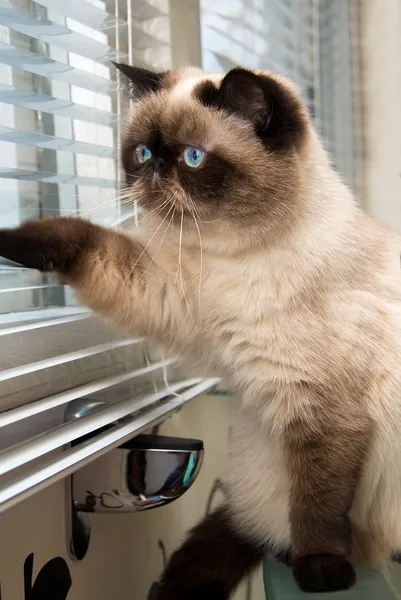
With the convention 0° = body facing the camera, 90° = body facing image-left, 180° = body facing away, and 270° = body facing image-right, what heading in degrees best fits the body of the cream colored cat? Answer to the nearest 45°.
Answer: approximately 45°
